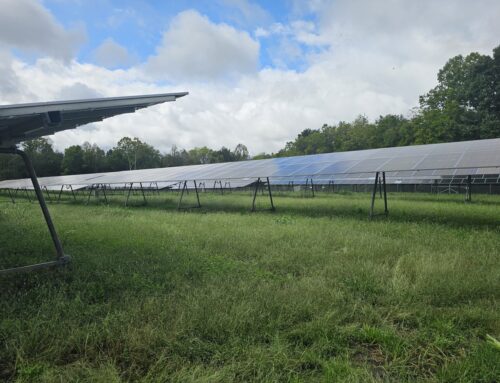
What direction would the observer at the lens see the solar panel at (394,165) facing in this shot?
facing the viewer and to the left of the viewer

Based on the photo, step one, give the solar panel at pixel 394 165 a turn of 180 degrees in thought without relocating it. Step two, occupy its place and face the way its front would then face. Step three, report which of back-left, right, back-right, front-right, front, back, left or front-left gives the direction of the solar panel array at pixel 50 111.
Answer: back
